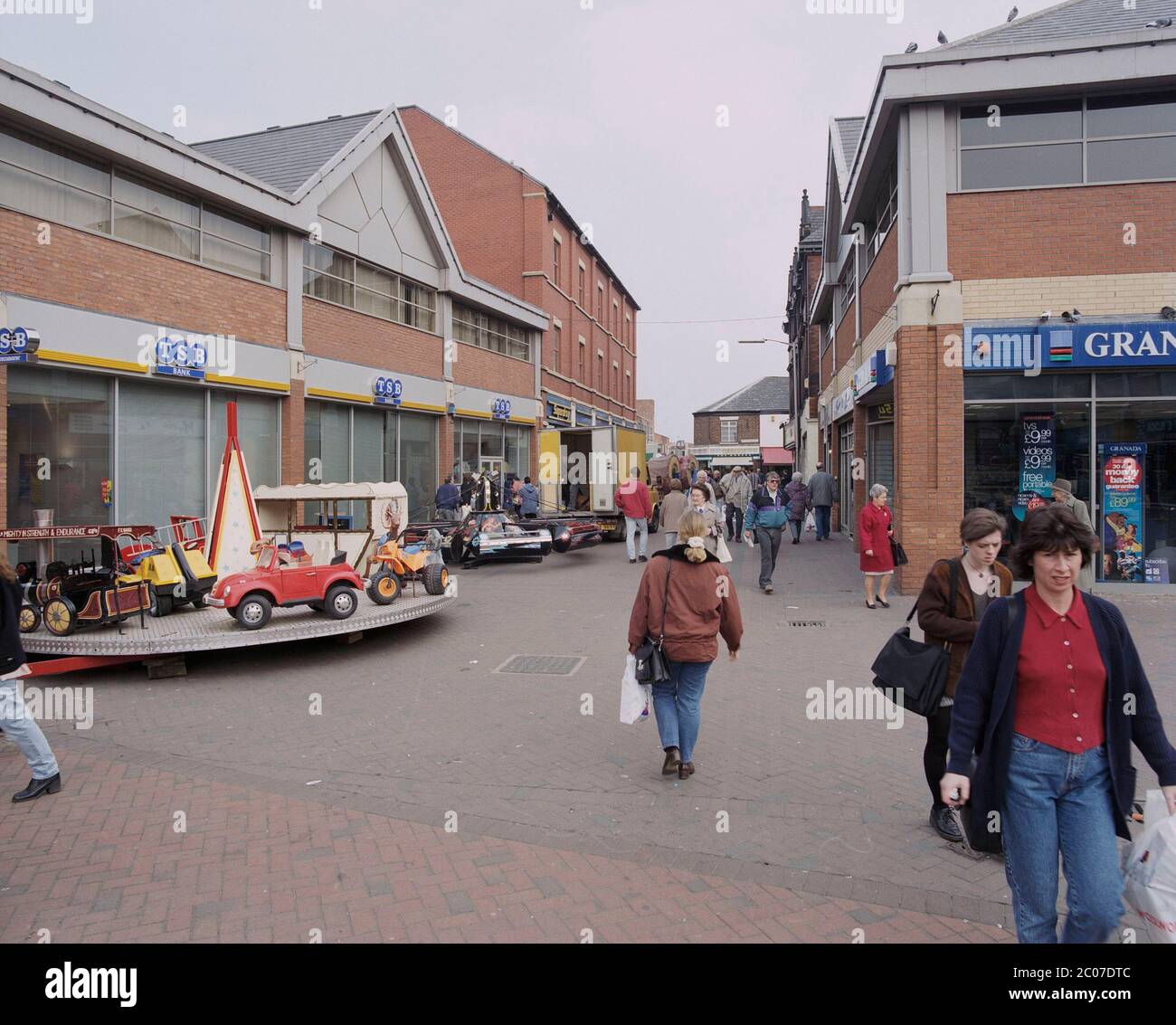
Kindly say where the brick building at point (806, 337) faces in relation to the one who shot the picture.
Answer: facing to the left of the viewer

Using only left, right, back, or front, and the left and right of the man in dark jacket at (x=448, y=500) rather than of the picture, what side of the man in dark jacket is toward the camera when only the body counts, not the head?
back

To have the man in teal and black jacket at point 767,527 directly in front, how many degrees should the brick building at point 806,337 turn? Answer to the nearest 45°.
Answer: approximately 90° to its left

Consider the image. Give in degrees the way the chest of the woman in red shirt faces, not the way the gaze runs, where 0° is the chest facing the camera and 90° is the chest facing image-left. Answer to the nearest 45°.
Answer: approximately 0°

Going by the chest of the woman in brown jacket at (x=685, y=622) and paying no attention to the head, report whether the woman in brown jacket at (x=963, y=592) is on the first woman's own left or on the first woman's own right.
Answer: on the first woman's own right

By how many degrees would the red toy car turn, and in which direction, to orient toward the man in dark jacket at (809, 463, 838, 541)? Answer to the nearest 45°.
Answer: approximately 180°

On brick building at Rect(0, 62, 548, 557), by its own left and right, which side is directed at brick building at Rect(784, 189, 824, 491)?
left

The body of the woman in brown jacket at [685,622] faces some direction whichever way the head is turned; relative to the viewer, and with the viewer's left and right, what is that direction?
facing away from the viewer

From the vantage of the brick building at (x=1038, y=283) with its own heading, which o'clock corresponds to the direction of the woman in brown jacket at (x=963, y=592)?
The woman in brown jacket is roughly at 12 o'clock from the brick building.

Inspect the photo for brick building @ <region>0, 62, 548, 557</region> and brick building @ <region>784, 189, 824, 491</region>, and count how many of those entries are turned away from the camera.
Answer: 0

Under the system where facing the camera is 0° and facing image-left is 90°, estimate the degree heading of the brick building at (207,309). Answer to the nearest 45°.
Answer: approximately 315°

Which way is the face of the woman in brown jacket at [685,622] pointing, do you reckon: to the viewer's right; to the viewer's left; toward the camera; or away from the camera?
away from the camera

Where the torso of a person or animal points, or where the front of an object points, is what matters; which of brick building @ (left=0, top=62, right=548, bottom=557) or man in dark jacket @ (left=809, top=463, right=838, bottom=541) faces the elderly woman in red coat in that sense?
the brick building

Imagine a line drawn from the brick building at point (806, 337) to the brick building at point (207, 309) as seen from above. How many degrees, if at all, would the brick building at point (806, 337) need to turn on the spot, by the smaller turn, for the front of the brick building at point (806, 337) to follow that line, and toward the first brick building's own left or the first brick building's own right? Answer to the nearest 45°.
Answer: approximately 90° to the first brick building's own left

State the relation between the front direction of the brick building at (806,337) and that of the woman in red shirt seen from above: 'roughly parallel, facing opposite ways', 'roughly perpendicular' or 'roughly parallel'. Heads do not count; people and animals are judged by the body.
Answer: roughly perpendicular
